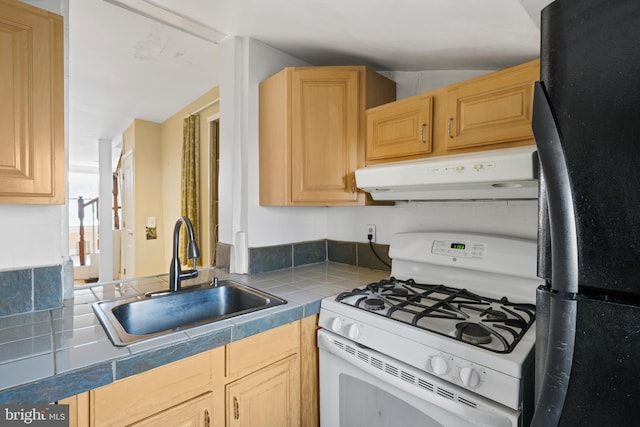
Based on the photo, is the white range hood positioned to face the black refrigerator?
no

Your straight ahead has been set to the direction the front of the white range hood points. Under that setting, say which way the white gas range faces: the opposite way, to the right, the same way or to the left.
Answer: the same way

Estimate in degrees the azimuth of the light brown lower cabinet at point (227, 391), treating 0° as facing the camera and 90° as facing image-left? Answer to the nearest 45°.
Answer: approximately 315°

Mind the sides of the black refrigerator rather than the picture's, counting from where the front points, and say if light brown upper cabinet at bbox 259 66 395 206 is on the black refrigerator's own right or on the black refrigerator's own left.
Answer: on the black refrigerator's own right

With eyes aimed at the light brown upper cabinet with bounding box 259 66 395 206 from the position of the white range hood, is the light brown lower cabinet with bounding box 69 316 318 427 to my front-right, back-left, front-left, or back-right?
front-left

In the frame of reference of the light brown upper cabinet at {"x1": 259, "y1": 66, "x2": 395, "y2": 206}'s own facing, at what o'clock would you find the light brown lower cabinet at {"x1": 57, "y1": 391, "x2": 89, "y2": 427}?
The light brown lower cabinet is roughly at 1 o'clock from the light brown upper cabinet.

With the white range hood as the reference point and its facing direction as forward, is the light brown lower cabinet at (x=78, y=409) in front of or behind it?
in front

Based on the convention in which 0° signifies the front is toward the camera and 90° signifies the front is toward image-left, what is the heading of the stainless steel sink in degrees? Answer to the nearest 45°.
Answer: approximately 315°

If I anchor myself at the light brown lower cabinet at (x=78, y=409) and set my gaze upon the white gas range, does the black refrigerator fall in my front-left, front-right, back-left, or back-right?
front-right

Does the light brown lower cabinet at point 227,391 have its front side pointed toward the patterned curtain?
no

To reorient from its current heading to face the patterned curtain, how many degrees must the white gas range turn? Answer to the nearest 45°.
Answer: approximately 90° to its right

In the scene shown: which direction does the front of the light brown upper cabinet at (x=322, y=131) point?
toward the camera

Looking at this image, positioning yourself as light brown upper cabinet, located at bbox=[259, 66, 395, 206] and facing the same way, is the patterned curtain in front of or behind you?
behind

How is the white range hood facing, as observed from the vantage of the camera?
facing the viewer and to the left of the viewer

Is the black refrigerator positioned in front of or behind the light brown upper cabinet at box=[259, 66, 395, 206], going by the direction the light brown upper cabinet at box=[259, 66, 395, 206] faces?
in front
